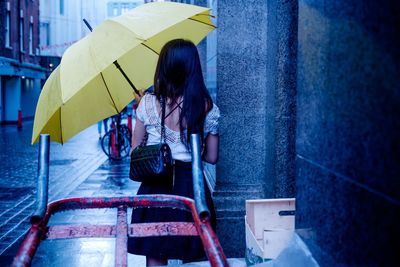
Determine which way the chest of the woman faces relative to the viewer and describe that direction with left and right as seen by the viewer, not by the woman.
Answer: facing away from the viewer

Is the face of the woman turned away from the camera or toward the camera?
away from the camera

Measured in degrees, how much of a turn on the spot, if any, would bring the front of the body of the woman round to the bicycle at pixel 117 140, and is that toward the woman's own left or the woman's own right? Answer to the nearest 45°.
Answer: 0° — they already face it
